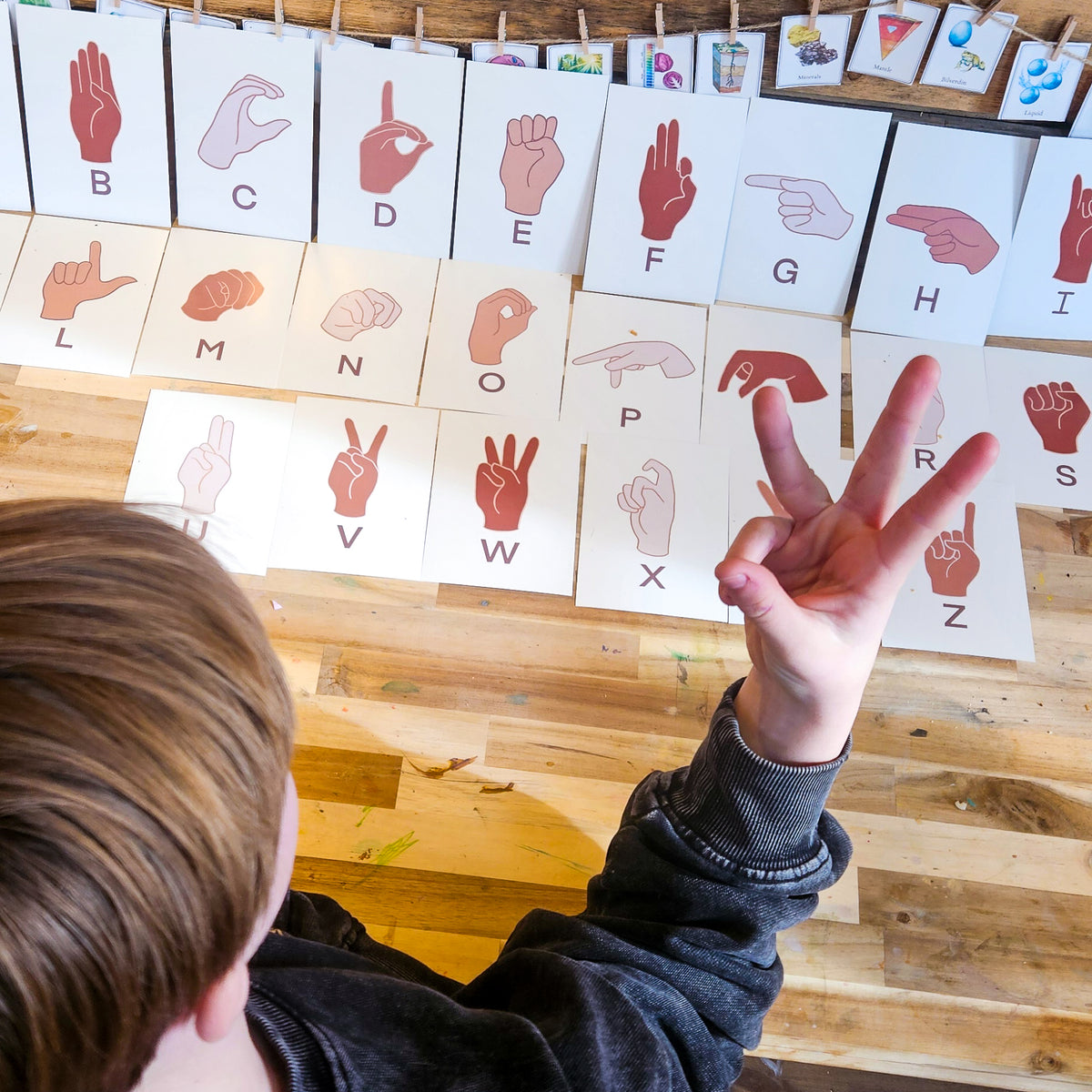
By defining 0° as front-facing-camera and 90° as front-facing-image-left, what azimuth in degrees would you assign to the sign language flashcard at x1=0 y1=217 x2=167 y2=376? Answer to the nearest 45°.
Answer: approximately 0°

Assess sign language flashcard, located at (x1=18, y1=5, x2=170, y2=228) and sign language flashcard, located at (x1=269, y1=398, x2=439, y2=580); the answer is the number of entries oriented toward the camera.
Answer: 2

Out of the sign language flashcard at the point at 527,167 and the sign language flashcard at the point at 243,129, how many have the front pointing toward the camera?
2
